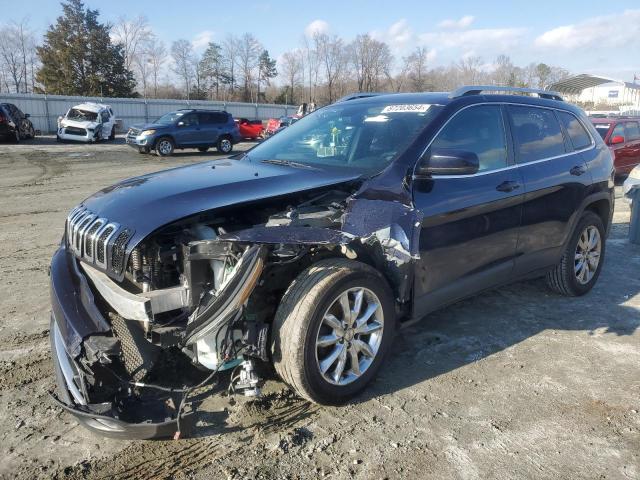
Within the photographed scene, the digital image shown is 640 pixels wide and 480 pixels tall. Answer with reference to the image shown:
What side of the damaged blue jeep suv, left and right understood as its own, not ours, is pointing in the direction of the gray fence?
right

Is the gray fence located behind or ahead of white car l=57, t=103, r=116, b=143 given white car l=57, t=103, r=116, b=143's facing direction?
behind

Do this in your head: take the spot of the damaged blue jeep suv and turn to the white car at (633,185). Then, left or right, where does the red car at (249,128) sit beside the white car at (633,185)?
left

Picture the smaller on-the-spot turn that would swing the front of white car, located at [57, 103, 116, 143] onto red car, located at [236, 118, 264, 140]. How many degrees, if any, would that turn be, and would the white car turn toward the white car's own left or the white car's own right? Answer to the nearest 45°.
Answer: approximately 135° to the white car's own left

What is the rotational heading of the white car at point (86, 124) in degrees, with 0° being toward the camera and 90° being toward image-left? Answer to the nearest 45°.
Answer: approximately 45°

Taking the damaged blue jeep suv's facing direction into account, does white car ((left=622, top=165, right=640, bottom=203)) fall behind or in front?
behind

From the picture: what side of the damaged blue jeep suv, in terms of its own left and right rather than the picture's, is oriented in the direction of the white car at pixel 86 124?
right

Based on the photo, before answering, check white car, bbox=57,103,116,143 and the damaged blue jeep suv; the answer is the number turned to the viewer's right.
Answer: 0
